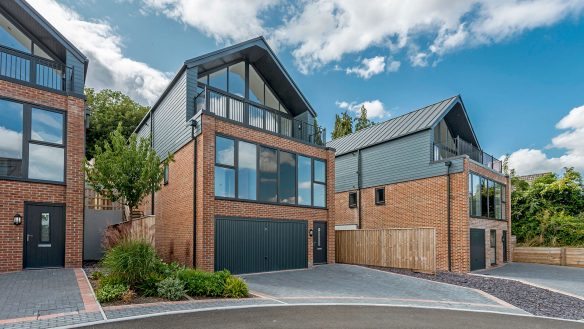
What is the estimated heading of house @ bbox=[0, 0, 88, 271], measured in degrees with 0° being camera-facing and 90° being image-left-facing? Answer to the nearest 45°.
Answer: approximately 0°

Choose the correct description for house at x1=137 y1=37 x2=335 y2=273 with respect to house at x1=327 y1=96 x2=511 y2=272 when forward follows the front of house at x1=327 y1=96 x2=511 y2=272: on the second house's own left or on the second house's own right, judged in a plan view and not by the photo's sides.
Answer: on the second house's own right

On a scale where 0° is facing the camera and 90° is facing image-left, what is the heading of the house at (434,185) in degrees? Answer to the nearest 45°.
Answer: approximately 315°

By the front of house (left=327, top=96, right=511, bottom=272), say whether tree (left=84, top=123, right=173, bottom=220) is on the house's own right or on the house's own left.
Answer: on the house's own right

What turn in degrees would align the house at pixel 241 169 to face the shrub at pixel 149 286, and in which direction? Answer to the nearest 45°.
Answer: approximately 45° to its right

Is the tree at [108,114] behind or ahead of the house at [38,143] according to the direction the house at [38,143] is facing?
behind
